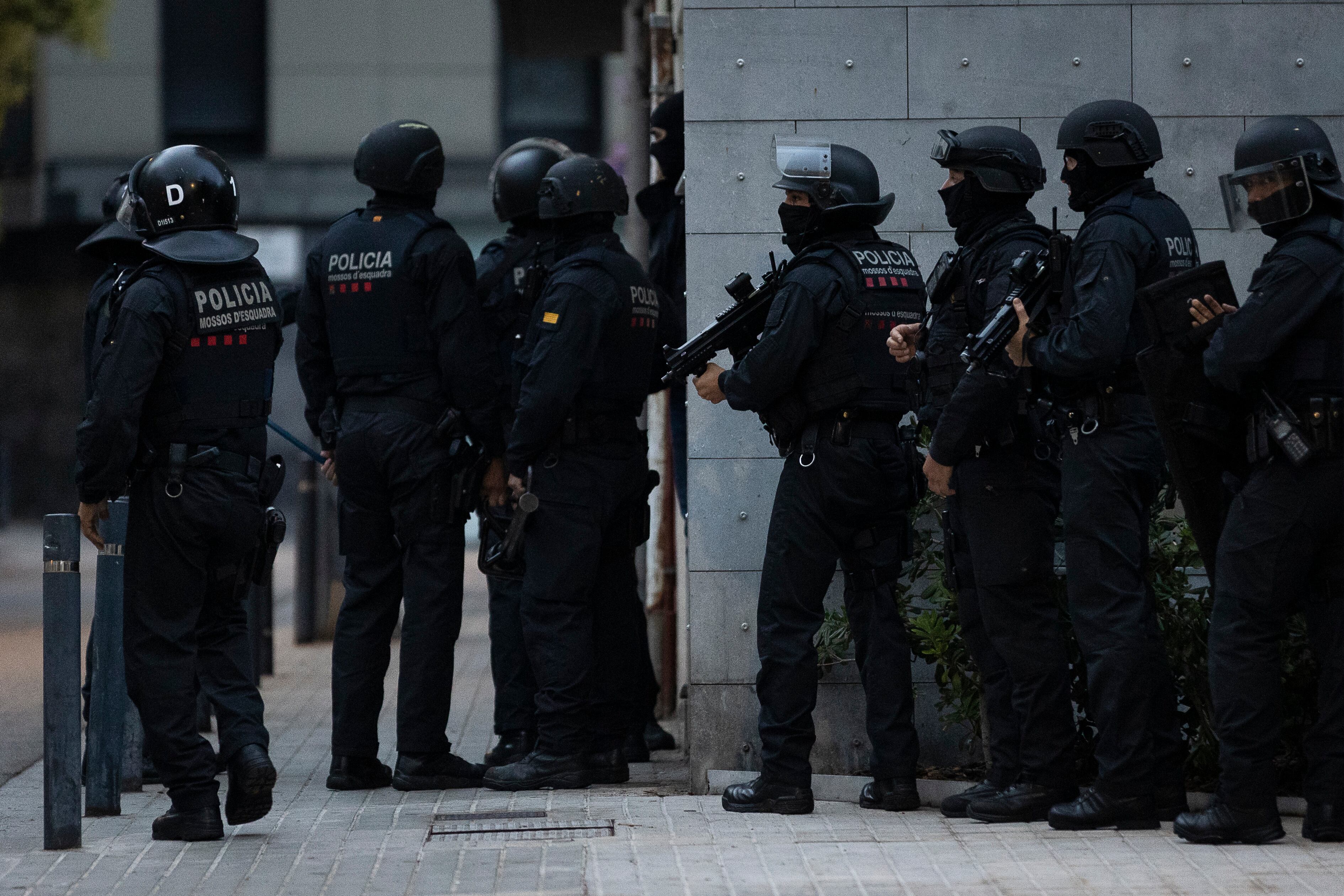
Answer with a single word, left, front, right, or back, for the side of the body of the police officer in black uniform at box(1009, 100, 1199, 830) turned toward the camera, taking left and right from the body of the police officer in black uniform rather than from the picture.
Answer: left

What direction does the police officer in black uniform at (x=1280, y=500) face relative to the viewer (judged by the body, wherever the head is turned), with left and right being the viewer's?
facing to the left of the viewer

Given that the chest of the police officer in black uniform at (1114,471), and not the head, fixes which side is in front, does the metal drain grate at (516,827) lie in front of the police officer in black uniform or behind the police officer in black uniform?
in front

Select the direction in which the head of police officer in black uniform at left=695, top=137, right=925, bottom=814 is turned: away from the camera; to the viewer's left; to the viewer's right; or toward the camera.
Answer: to the viewer's left

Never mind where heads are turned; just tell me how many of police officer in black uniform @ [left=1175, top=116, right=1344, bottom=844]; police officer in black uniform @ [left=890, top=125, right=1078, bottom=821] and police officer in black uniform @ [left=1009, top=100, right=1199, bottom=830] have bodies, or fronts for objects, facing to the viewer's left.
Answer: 3

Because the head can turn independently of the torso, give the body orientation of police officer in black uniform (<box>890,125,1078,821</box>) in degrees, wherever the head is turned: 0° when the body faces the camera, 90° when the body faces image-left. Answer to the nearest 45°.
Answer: approximately 90°

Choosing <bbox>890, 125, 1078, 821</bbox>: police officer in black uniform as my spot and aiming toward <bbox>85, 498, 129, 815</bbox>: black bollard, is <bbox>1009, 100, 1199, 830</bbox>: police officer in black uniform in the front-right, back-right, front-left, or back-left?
back-left

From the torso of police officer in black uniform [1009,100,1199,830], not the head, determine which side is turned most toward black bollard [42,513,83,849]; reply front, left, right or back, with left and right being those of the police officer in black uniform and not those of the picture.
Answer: front

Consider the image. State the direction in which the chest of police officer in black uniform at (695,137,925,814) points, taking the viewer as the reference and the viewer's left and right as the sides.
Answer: facing away from the viewer and to the left of the viewer

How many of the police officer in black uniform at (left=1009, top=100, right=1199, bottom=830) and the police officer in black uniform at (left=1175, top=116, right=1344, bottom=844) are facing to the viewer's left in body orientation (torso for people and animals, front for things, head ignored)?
2

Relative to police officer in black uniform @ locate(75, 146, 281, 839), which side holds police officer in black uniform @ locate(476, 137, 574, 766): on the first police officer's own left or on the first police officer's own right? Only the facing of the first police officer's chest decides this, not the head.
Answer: on the first police officer's own right

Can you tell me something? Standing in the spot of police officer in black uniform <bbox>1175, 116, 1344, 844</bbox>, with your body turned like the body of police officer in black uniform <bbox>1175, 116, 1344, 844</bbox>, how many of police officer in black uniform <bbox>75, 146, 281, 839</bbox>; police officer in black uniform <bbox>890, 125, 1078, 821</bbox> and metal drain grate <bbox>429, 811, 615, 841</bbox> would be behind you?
0

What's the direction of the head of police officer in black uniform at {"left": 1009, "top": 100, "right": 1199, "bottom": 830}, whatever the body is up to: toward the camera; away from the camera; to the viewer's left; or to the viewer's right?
to the viewer's left

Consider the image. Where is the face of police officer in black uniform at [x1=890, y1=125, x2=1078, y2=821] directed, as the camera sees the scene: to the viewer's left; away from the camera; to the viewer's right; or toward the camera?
to the viewer's left

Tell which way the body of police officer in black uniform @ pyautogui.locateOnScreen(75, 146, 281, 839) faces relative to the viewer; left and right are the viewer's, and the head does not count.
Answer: facing away from the viewer and to the left of the viewer

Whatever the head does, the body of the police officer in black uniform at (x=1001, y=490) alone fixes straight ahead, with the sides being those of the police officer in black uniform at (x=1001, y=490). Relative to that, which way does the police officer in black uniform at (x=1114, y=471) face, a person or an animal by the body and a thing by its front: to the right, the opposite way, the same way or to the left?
the same way

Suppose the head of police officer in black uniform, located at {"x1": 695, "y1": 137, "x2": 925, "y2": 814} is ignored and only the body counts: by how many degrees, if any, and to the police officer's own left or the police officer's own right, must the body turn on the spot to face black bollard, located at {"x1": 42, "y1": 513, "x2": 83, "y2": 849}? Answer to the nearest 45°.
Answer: approximately 45° to the police officer's own left
